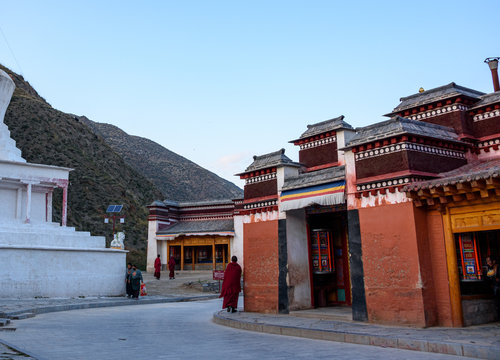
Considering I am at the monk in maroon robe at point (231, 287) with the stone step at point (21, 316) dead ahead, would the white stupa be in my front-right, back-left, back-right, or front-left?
front-right

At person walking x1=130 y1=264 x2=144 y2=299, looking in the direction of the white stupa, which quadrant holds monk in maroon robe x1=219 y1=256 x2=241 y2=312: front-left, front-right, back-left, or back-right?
back-left

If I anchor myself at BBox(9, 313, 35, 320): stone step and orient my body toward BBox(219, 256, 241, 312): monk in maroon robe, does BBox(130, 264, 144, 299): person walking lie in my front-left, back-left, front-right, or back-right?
front-left

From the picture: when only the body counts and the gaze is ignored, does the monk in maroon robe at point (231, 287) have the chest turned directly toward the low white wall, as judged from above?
no
